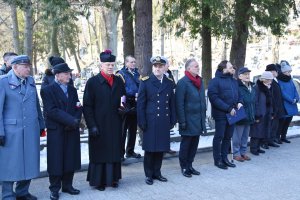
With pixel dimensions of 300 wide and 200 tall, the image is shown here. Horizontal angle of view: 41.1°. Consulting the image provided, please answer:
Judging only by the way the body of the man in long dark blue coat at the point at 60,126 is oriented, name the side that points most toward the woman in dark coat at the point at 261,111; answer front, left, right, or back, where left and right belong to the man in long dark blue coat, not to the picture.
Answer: left

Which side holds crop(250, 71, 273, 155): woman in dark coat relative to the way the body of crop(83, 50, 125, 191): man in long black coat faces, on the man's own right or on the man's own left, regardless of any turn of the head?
on the man's own left

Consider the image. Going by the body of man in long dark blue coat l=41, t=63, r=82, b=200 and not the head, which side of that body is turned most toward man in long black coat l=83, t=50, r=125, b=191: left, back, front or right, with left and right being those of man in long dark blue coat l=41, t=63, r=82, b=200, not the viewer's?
left

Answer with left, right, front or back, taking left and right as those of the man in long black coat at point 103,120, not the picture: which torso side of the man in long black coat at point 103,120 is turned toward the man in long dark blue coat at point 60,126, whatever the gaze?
right

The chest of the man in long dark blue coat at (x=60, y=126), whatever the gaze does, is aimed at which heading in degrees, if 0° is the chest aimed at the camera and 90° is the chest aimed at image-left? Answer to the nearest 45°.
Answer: approximately 315°

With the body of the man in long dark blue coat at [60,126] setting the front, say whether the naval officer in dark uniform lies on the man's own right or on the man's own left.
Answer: on the man's own left

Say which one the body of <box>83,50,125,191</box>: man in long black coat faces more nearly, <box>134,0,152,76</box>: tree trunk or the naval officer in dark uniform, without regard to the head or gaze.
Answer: the naval officer in dark uniform

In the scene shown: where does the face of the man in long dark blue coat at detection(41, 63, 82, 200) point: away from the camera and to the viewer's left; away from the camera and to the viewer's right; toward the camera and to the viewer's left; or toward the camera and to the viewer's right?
toward the camera and to the viewer's right

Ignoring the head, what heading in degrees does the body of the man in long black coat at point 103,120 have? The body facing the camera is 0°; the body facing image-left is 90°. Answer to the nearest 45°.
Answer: approximately 315°

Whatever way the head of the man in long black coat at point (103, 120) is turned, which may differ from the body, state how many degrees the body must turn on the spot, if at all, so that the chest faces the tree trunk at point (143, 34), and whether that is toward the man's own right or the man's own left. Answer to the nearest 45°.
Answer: approximately 135° to the man's own left
